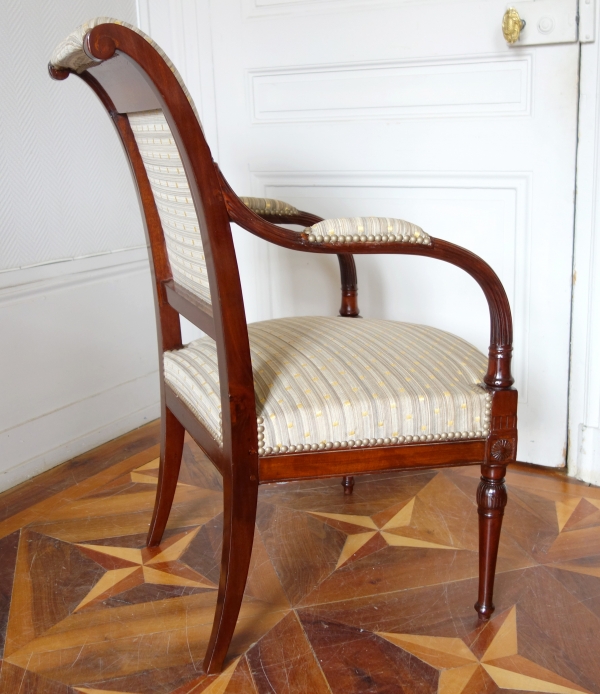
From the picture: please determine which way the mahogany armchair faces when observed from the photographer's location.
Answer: facing away from the viewer and to the right of the viewer
